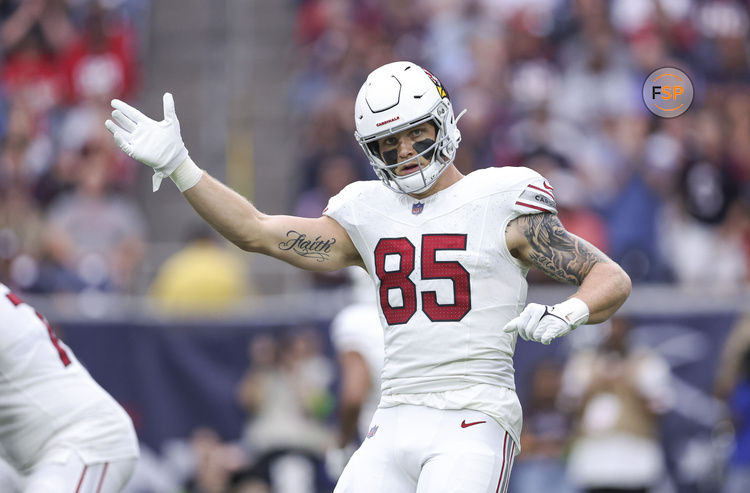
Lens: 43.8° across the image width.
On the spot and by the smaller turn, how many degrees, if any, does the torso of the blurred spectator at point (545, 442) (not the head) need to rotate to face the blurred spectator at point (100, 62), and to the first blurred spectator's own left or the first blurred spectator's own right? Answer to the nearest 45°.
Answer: approximately 135° to the first blurred spectator's own right

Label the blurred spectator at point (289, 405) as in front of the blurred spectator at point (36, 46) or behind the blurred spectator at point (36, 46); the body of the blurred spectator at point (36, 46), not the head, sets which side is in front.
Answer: in front

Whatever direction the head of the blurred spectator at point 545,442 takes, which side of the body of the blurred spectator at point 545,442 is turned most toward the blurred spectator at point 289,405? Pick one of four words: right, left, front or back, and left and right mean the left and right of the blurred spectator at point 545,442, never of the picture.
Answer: right

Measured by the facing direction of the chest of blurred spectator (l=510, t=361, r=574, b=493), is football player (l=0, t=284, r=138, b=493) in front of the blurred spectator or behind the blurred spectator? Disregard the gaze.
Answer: in front

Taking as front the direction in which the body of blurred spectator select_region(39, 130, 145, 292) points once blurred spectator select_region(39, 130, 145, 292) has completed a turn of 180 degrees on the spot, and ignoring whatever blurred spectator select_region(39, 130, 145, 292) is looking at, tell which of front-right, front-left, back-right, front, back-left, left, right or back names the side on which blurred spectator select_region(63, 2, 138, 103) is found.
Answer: front

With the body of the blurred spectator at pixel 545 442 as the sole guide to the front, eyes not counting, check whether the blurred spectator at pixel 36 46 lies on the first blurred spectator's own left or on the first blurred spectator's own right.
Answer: on the first blurred spectator's own right

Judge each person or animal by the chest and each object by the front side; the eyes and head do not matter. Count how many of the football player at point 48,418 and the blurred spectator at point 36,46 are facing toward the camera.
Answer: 1
